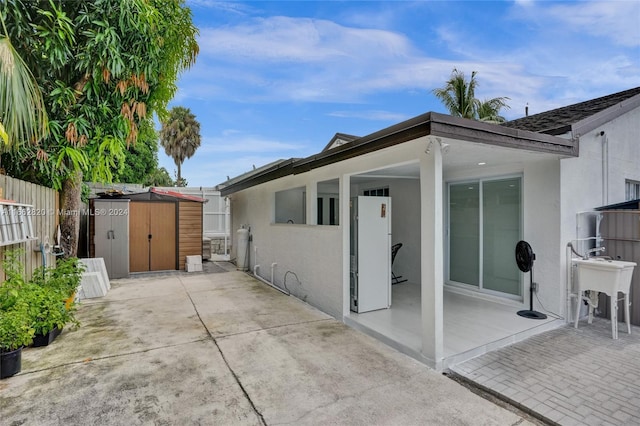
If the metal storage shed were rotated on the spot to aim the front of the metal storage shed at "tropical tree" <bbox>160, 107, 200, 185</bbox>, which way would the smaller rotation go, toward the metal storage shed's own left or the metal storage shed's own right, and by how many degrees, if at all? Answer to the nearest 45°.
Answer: approximately 180°

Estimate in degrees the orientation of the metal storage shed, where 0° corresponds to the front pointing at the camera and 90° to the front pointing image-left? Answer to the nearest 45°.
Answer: approximately 0°

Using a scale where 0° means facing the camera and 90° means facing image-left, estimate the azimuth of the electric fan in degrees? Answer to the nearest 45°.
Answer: approximately 45°

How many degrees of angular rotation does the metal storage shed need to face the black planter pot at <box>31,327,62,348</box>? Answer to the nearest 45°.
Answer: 0° — it already faces it
